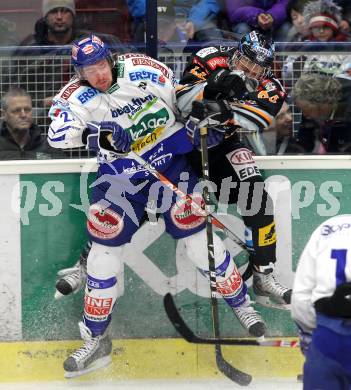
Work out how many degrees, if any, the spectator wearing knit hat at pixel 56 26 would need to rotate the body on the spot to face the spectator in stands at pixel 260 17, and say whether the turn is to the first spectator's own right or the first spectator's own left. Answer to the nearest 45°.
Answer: approximately 90° to the first spectator's own left

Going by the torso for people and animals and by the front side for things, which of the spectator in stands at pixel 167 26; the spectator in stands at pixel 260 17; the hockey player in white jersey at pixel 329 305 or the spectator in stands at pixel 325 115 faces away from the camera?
the hockey player in white jersey

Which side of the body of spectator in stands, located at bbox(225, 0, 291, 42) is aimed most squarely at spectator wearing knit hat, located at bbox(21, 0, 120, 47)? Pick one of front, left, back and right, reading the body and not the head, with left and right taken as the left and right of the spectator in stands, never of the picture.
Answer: right

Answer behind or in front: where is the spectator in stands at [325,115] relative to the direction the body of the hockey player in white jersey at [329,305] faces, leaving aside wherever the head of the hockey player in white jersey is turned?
in front

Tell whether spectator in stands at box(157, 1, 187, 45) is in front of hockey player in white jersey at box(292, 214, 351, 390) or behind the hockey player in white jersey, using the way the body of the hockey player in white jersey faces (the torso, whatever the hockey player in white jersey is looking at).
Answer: in front

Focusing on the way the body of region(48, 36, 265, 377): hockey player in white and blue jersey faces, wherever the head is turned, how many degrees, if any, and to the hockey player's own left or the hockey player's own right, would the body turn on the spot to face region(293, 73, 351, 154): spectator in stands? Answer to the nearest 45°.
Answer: approximately 90° to the hockey player's own left

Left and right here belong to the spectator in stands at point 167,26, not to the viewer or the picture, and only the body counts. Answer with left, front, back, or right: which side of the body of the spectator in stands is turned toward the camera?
front

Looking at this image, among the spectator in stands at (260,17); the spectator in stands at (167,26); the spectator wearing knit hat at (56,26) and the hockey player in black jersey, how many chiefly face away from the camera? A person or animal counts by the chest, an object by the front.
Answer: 0

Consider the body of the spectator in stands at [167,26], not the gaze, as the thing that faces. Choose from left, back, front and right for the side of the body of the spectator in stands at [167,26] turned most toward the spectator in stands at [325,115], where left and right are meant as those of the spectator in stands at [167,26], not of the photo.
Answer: left

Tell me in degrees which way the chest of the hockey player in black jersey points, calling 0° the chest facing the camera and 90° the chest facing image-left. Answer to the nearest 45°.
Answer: approximately 0°

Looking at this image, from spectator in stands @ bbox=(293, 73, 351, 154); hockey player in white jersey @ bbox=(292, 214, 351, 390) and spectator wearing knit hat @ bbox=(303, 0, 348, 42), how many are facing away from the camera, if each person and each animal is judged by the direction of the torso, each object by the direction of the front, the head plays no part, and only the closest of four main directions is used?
1

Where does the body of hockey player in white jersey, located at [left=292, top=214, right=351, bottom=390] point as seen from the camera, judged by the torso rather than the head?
away from the camera

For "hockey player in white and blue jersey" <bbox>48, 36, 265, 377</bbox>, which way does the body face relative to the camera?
toward the camera
